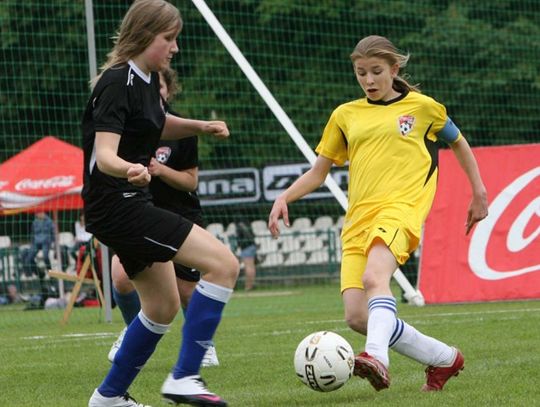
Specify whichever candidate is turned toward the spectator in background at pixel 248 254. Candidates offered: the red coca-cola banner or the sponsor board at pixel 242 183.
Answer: the sponsor board

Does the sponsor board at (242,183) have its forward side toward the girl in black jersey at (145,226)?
yes

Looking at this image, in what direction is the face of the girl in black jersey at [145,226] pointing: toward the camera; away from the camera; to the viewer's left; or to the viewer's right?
to the viewer's right

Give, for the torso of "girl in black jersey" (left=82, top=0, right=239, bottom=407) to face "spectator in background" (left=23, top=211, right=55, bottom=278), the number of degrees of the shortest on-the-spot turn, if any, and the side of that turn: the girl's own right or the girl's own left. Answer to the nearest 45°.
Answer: approximately 90° to the girl's own left

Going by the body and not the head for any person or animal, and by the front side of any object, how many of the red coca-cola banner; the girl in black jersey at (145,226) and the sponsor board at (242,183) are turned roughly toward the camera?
2

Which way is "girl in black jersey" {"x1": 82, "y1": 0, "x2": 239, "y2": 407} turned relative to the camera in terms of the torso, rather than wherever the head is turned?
to the viewer's right

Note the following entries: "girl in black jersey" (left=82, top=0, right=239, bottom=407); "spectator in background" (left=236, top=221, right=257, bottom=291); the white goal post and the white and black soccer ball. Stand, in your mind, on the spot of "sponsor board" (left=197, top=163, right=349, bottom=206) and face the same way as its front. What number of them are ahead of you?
4

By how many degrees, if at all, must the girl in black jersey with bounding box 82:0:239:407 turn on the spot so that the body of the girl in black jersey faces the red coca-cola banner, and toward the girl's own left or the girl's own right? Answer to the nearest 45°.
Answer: approximately 45° to the girl's own left

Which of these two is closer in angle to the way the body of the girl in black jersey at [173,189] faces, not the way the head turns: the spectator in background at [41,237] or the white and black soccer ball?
the white and black soccer ball

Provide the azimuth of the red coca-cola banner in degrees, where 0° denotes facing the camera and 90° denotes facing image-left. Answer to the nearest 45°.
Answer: approximately 0°
